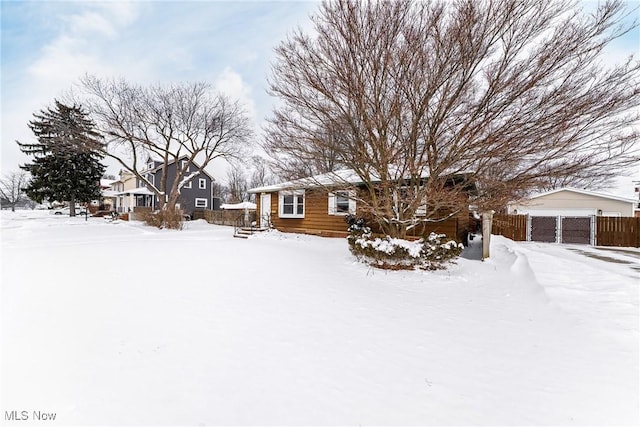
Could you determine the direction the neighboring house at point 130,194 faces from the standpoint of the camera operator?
facing the viewer and to the left of the viewer

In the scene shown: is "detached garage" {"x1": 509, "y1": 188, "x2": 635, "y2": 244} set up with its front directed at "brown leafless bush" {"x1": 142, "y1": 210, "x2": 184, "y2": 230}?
no

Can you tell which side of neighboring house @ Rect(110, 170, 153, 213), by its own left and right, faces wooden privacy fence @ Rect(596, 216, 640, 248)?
left

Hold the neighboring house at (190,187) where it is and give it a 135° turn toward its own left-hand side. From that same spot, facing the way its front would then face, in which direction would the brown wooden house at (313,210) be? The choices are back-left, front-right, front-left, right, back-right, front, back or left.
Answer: right

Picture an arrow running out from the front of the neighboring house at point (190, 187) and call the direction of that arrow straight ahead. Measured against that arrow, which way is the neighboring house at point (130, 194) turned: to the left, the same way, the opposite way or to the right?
the same way

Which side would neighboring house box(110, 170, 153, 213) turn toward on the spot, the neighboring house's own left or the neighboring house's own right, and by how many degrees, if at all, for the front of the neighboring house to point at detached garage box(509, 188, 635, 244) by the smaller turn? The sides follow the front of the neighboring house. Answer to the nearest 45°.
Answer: approximately 90° to the neighboring house's own left

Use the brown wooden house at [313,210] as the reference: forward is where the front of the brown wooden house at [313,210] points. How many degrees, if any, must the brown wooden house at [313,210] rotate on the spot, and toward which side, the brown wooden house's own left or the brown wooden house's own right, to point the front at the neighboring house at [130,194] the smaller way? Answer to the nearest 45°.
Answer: approximately 90° to the brown wooden house's own right

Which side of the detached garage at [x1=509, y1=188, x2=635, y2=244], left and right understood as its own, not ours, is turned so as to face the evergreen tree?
right

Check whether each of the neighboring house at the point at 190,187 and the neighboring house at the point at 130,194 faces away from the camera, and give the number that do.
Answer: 0

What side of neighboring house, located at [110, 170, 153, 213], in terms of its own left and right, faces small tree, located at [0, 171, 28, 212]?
right

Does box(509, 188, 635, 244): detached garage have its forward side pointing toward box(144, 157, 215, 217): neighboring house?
no

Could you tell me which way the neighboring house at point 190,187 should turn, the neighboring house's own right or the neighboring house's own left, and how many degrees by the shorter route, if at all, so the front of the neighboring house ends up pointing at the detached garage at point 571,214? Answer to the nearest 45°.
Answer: approximately 90° to the neighboring house's own left

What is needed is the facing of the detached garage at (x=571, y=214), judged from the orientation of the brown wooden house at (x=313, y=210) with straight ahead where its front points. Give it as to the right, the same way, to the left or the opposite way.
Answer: the same way

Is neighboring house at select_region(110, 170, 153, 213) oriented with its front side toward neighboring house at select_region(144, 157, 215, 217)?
no

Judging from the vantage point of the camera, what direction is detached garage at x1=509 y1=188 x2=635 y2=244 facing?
facing the viewer
